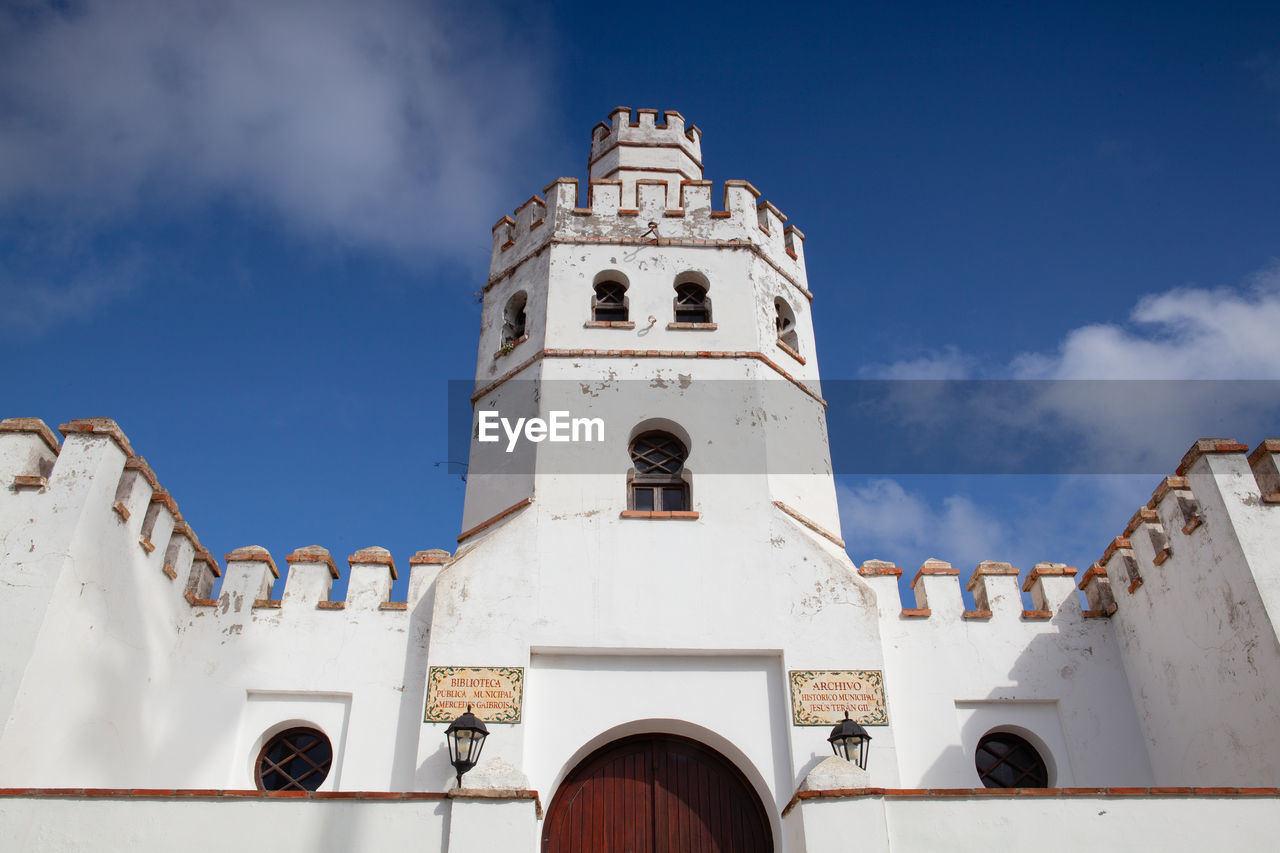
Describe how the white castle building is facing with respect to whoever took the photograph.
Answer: facing the viewer
